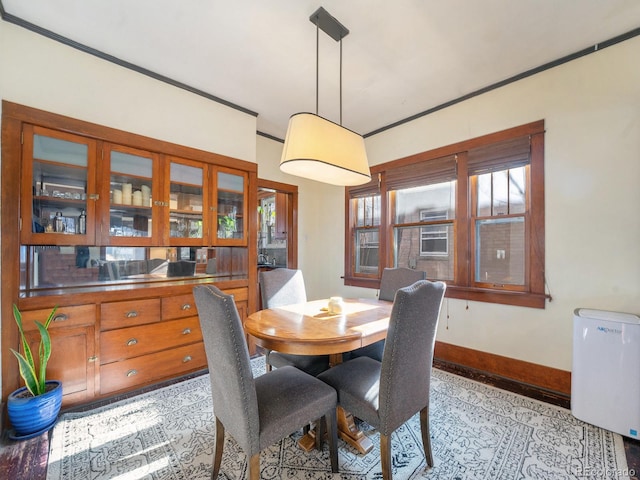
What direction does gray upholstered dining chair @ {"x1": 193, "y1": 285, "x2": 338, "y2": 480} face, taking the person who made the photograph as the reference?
facing away from the viewer and to the right of the viewer

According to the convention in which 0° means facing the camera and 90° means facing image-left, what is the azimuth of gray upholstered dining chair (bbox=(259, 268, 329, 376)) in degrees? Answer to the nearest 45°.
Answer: approximately 315°

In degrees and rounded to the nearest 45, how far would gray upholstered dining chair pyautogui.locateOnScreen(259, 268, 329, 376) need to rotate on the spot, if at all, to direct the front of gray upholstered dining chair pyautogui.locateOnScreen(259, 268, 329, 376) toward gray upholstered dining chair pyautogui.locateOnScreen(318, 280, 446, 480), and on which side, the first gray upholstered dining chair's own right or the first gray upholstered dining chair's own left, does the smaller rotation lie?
0° — it already faces it

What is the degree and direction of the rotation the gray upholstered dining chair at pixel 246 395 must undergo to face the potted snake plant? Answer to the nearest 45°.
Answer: approximately 90° to its left

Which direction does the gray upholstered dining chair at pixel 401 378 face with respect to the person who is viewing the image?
facing away from the viewer and to the left of the viewer

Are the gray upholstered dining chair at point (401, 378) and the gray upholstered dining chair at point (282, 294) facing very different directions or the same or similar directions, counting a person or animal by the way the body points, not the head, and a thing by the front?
very different directions

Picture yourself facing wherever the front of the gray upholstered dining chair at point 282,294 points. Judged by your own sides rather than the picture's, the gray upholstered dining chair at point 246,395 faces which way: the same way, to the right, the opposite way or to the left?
to the left

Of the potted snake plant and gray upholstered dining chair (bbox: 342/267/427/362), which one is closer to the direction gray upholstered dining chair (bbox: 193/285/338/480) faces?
the gray upholstered dining chair

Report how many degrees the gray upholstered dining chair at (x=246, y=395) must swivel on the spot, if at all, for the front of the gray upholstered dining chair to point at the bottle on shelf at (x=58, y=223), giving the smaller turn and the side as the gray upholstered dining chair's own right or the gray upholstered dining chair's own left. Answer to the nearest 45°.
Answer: approximately 90° to the gray upholstered dining chair's own left

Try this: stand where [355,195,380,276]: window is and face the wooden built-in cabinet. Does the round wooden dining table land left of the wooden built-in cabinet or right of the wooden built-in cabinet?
left

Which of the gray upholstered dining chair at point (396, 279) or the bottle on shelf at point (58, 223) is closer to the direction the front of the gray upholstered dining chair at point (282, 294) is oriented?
the gray upholstered dining chair

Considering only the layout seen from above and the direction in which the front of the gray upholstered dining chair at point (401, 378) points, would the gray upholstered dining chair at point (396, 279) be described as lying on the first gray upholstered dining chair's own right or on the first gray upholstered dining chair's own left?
on the first gray upholstered dining chair's own right
